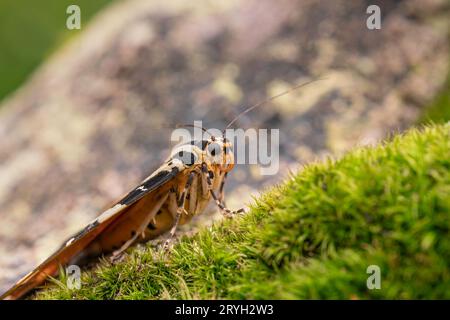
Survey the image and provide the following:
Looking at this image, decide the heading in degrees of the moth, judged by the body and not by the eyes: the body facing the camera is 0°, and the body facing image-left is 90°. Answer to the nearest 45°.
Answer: approximately 270°
